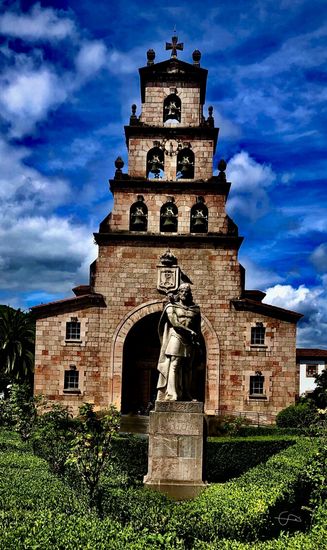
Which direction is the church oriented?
toward the camera

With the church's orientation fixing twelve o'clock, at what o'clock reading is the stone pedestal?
The stone pedestal is roughly at 12 o'clock from the church.

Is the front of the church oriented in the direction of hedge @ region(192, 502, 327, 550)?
yes

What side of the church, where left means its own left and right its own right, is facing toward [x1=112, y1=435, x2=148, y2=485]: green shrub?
front

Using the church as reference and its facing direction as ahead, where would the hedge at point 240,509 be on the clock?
The hedge is roughly at 12 o'clock from the church.

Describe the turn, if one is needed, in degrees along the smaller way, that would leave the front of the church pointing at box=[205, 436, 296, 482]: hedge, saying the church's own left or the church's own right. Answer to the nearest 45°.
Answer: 0° — it already faces it

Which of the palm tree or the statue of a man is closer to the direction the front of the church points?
the statue of a man

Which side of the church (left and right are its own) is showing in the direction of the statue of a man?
front

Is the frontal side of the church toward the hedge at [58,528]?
yes

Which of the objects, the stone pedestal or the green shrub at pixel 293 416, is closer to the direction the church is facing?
the stone pedestal
